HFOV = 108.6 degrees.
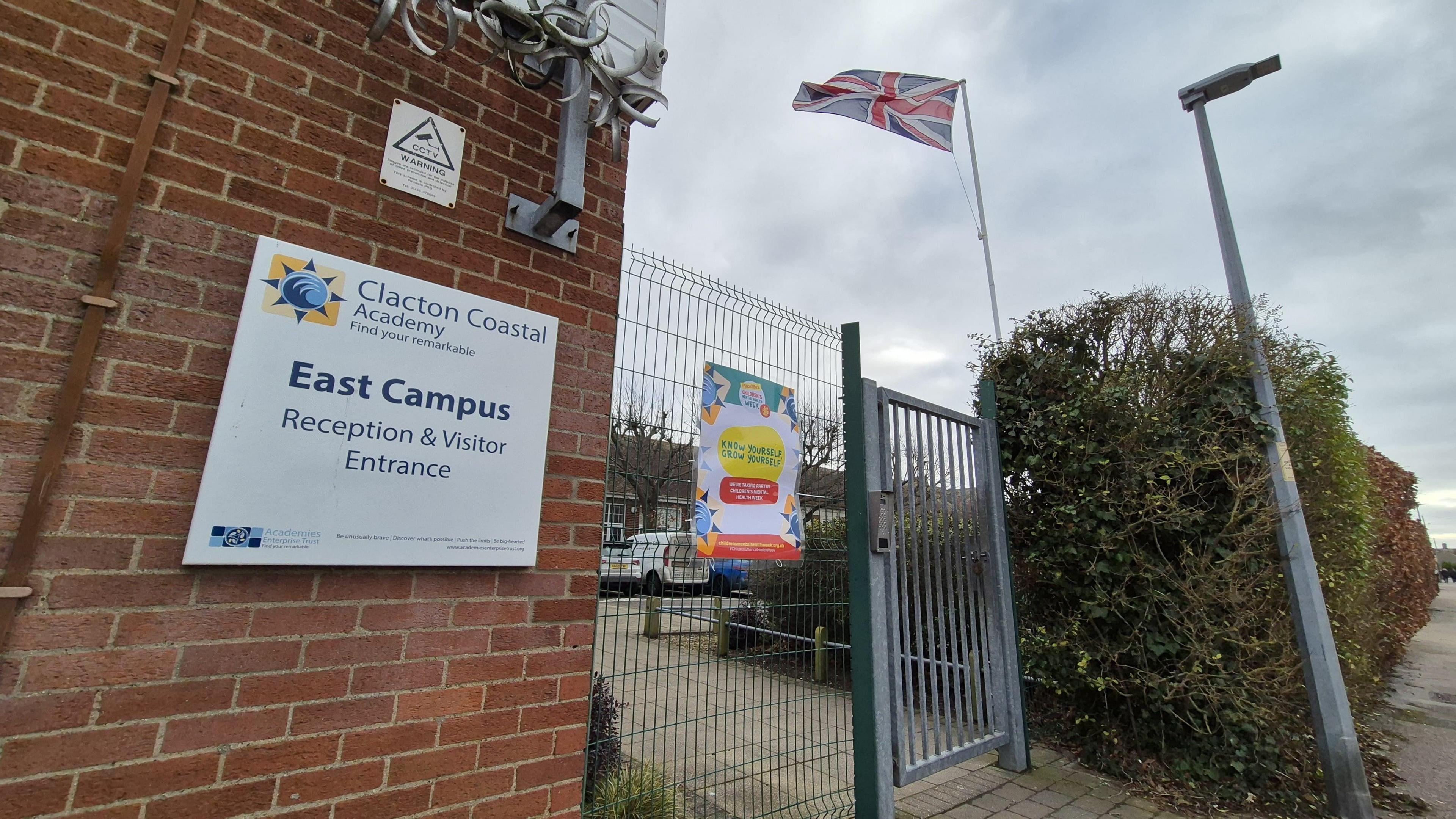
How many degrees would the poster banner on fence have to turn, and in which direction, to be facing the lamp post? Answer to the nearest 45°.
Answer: approximately 45° to its left

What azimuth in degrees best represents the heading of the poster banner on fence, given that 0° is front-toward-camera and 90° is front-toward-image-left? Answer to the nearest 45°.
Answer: approximately 315°

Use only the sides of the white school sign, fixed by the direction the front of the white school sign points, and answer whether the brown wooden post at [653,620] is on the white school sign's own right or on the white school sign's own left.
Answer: on the white school sign's own left

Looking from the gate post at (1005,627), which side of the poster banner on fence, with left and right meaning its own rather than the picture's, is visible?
left

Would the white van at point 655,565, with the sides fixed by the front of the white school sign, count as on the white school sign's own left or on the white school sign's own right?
on the white school sign's own left
